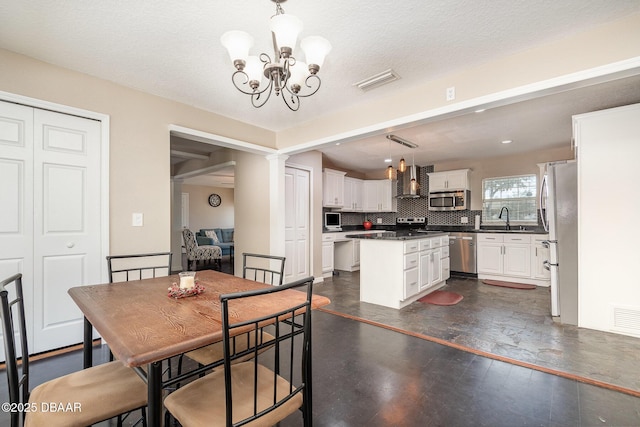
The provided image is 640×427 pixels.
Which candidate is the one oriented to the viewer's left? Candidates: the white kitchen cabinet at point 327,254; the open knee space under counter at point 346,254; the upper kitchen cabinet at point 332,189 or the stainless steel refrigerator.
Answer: the stainless steel refrigerator

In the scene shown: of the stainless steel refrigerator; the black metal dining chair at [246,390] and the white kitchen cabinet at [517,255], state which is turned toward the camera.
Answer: the white kitchen cabinet

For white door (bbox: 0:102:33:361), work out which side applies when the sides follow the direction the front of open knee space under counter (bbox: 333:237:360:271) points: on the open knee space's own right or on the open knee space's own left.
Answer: on the open knee space's own right

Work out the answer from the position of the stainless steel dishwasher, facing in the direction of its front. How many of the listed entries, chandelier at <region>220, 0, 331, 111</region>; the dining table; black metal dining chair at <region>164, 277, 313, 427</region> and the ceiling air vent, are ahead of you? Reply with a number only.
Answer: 4

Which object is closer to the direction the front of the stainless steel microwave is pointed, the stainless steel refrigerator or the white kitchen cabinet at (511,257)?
the stainless steel refrigerator

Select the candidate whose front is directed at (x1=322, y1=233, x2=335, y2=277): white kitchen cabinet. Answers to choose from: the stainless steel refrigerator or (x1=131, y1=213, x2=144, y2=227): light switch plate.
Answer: the stainless steel refrigerator

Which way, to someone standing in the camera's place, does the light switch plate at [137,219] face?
facing the viewer

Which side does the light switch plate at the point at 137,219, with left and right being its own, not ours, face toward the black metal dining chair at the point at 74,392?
front

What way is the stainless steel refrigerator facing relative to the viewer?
to the viewer's left

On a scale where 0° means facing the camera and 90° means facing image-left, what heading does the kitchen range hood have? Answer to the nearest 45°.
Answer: approximately 45°

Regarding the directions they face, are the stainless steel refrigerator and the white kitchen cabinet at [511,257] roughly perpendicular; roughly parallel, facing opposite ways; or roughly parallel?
roughly perpendicular

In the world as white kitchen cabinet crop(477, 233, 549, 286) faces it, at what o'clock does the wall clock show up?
The wall clock is roughly at 3 o'clock from the white kitchen cabinet.

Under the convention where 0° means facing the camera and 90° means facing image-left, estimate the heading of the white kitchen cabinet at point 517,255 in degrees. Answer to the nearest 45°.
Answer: approximately 0°

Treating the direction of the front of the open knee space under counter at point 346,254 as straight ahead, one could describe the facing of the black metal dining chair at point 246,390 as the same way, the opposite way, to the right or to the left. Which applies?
the opposite way

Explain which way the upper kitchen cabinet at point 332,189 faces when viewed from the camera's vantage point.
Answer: facing the viewer and to the right of the viewer

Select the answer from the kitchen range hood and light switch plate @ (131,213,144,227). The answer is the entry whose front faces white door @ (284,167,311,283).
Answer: the kitchen range hood

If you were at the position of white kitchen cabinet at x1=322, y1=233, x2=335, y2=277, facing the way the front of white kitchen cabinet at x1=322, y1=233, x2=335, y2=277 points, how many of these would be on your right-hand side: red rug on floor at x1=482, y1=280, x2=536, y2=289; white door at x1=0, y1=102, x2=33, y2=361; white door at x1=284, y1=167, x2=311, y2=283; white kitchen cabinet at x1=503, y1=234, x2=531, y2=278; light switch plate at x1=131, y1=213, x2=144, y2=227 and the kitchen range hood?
3
